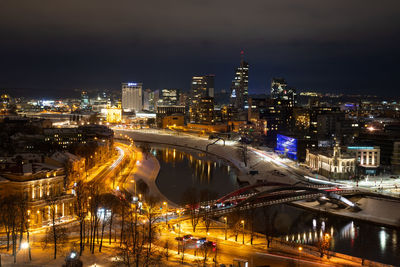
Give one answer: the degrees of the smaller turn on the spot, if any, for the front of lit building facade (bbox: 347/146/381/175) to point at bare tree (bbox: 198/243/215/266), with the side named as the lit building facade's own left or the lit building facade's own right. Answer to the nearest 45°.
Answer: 0° — it already faces it

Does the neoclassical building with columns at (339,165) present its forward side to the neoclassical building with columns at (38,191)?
yes

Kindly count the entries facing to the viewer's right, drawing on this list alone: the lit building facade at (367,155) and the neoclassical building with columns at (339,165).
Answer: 0

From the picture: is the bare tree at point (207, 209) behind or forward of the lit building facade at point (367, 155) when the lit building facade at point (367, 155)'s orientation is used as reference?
forward

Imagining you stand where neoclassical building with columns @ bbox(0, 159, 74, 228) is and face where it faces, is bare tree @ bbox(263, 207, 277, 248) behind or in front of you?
in front

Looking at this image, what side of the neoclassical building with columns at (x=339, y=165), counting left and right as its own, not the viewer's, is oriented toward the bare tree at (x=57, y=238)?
front

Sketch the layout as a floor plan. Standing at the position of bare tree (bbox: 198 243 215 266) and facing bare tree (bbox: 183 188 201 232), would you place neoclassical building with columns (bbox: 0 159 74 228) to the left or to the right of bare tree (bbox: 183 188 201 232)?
left

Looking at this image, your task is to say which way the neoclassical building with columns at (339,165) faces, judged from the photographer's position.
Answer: facing the viewer and to the left of the viewer

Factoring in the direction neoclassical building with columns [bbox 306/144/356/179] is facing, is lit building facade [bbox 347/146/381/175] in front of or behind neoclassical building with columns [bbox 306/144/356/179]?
behind

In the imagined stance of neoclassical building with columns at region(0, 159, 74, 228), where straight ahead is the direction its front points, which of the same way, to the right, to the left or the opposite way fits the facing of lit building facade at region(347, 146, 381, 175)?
to the right

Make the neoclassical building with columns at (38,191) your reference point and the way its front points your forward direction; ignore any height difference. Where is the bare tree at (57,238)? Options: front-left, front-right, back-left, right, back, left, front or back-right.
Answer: front-right

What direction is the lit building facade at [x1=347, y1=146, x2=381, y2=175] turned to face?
toward the camera
